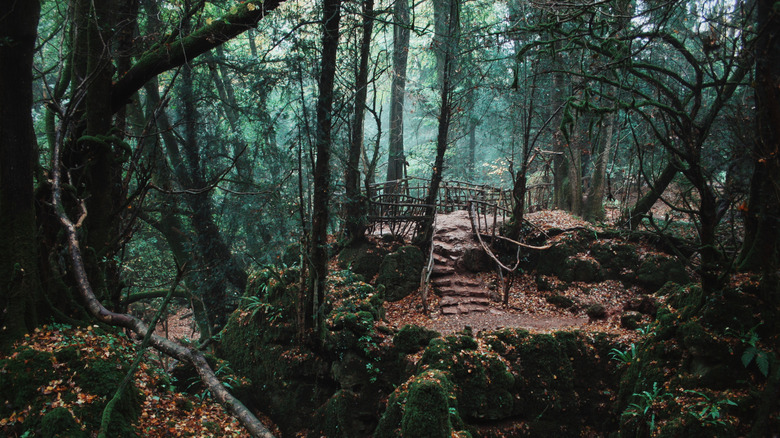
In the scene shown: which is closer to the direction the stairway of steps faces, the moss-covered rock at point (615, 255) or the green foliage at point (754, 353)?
the green foliage

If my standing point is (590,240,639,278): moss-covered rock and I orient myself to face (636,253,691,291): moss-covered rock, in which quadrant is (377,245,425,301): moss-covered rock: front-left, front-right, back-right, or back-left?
back-right

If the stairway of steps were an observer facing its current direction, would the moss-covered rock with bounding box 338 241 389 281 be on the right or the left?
on its right

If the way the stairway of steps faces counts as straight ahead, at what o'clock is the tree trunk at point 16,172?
The tree trunk is roughly at 1 o'clock from the stairway of steps.

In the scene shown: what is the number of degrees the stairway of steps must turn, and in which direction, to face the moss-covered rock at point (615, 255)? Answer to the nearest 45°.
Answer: approximately 90° to its left

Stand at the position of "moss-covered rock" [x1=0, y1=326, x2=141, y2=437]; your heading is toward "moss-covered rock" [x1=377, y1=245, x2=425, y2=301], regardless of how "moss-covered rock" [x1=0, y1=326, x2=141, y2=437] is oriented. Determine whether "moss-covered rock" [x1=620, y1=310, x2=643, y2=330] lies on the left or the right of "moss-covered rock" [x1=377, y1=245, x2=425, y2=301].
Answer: right

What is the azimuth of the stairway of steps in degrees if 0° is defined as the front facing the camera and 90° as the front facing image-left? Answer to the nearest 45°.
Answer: approximately 0°

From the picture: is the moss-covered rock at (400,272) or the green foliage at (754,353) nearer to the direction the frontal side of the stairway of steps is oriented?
the green foliage

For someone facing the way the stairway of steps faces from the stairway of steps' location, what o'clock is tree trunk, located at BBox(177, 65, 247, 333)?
The tree trunk is roughly at 3 o'clock from the stairway of steps.

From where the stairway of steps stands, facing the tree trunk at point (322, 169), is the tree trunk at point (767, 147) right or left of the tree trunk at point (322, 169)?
left
